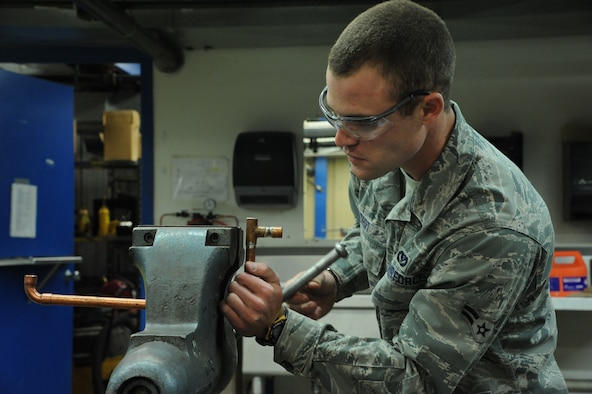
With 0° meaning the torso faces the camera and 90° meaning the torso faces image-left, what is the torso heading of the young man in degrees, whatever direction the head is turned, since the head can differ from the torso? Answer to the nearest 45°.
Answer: approximately 45°

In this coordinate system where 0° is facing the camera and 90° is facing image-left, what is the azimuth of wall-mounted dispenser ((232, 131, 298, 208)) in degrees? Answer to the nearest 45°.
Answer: approximately 0°

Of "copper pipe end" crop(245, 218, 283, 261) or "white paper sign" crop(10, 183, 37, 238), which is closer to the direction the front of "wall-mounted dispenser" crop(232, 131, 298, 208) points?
the copper pipe end

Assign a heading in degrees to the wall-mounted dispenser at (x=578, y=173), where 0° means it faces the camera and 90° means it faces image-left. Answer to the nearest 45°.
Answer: approximately 0°

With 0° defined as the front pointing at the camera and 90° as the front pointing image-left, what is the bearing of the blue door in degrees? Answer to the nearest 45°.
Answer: approximately 315°

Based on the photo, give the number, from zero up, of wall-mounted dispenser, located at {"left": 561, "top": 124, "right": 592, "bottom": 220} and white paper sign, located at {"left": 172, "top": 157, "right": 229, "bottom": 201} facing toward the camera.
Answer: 2

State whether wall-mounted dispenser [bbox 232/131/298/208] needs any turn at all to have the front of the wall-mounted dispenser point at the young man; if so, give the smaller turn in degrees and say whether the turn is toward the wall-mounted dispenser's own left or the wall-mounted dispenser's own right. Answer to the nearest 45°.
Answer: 0° — it already faces them
